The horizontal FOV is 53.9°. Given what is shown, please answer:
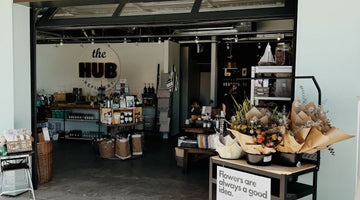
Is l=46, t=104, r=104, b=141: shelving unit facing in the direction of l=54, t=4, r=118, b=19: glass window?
yes

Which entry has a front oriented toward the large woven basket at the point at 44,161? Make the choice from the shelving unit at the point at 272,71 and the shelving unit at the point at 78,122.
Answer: the shelving unit at the point at 78,122

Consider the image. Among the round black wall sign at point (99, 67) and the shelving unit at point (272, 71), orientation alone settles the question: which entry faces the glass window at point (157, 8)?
the round black wall sign

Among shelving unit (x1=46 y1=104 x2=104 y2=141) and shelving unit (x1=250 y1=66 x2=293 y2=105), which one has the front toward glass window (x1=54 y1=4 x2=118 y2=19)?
shelving unit (x1=46 y1=104 x2=104 y2=141)

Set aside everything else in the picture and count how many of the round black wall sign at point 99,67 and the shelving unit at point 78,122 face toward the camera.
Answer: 2

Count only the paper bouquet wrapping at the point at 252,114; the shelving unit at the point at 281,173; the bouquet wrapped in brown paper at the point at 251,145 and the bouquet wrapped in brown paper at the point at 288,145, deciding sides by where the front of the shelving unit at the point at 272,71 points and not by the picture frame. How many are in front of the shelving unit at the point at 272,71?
4

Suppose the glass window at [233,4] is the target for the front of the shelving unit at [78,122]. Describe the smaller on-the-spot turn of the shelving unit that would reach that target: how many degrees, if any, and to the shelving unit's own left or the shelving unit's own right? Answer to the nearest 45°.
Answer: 0° — it already faces it

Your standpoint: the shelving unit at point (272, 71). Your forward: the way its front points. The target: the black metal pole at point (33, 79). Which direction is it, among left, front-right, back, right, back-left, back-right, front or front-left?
right

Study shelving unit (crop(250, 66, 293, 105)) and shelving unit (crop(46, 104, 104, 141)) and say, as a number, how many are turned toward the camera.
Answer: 2

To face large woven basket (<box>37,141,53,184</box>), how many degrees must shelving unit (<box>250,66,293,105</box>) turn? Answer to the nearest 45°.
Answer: approximately 90° to its right

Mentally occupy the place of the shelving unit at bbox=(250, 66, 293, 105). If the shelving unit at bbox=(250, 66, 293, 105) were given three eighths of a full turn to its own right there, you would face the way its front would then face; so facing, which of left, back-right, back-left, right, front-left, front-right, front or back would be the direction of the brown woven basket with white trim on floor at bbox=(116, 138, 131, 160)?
front

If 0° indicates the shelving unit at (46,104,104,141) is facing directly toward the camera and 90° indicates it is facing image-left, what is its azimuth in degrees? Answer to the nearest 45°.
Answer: approximately 0°

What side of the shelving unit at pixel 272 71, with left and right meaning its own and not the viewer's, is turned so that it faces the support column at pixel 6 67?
right
